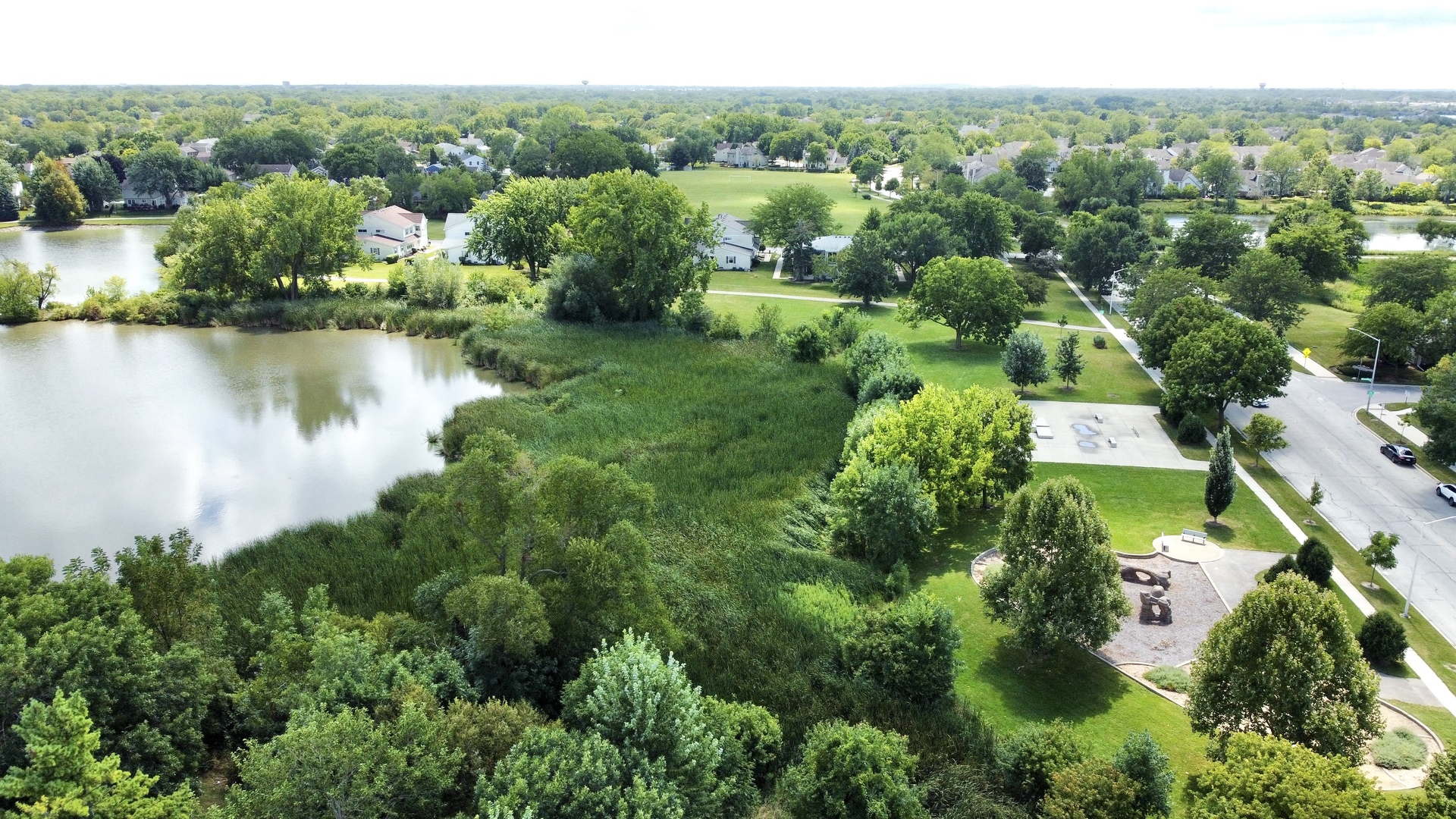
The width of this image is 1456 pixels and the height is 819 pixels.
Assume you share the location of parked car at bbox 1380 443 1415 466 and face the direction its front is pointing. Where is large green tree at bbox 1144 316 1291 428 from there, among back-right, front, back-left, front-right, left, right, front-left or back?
front-left

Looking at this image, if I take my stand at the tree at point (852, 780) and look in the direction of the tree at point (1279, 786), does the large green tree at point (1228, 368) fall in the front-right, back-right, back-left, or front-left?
front-left

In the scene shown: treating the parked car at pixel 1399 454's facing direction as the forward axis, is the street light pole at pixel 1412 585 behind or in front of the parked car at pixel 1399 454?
behind

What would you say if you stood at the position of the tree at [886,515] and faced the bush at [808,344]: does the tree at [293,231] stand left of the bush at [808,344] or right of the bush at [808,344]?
left

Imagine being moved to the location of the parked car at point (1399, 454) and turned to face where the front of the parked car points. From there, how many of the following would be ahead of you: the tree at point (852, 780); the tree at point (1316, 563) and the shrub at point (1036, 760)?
0

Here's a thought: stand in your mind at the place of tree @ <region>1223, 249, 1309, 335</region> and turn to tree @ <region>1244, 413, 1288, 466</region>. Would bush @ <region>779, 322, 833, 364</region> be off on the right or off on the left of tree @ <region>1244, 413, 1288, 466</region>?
right

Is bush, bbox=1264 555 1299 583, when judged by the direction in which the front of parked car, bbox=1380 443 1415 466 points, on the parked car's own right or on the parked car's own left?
on the parked car's own left

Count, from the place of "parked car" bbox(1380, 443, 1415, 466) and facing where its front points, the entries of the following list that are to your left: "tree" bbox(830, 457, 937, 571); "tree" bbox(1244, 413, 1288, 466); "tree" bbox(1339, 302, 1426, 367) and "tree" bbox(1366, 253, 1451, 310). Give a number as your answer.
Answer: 2

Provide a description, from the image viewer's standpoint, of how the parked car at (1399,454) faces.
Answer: facing away from the viewer and to the left of the viewer

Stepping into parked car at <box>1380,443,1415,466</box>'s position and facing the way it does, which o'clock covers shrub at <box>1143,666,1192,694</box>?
The shrub is roughly at 8 o'clock from the parked car.

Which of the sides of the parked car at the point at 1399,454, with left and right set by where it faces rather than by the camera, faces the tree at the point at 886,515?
left

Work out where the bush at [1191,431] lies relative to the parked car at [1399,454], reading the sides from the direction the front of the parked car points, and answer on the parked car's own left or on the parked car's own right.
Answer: on the parked car's own left

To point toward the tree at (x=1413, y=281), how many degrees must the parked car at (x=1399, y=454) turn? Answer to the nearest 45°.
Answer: approximately 45° to its right

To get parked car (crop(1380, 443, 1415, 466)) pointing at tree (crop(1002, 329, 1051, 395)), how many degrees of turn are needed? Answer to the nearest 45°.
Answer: approximately 45° to its left

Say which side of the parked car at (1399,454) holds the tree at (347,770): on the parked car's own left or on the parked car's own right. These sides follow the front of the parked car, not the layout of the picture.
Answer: on the parked car's own left
